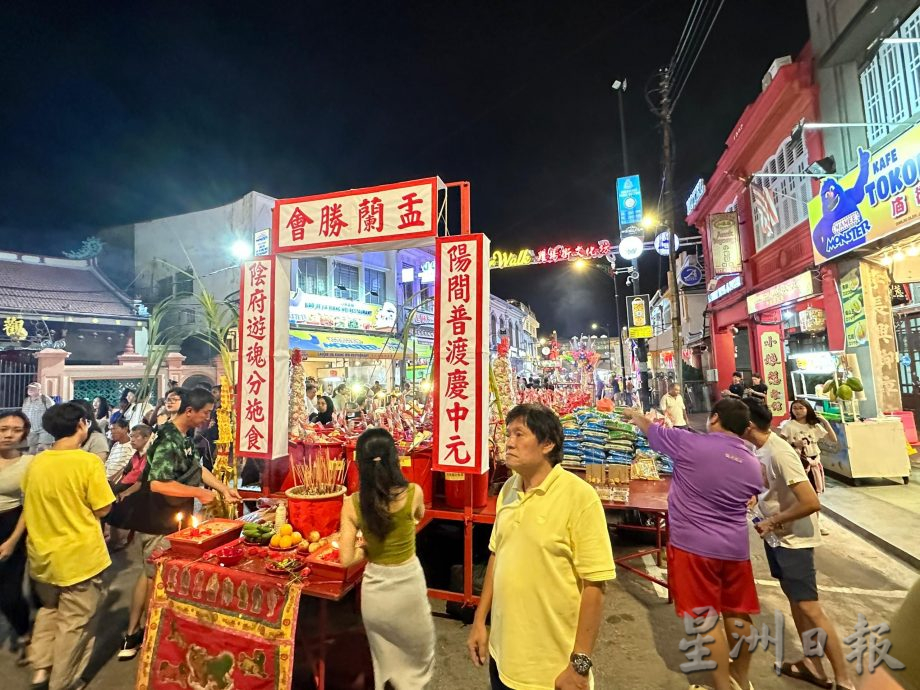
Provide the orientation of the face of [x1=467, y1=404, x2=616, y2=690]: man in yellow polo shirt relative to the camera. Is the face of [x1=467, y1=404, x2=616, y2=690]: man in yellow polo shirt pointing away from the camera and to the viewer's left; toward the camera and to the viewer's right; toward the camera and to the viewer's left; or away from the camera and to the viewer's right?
toward the camera and to the viewer's left

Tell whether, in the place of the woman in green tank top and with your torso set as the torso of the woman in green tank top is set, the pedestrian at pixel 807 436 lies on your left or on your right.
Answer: on your right

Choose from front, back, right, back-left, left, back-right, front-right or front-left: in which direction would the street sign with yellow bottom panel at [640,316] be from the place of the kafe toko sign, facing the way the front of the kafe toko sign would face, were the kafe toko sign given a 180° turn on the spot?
left

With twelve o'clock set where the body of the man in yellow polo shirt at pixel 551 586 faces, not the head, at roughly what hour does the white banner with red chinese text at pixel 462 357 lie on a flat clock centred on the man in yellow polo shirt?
The white banner with red chinese text is roughly at 4 o'clock from the man in yellow polo shirt.

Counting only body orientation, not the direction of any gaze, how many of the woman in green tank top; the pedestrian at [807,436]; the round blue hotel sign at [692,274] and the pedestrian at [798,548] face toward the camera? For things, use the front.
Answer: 2

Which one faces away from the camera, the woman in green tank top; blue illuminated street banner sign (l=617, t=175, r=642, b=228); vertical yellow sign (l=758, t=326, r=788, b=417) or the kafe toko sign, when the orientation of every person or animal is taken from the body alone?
the woman in green tank top

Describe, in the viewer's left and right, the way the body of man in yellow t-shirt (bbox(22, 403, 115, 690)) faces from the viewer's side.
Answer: facing away from the viewer and to the right of the viewer

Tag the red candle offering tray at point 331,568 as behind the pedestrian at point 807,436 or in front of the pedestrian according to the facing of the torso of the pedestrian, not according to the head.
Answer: in front

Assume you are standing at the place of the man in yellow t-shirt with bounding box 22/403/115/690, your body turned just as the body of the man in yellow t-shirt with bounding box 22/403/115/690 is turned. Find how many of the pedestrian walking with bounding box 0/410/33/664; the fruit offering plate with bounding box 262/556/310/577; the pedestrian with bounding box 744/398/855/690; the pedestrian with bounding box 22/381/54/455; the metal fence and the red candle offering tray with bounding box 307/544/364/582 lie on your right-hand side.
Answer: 3

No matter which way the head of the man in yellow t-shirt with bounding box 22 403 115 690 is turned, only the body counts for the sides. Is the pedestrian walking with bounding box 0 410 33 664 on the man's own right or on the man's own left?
on the man's own left

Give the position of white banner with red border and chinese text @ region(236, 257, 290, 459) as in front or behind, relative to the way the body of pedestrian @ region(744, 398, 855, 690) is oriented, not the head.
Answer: in front

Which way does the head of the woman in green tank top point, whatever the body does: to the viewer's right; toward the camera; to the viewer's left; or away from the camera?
away from the camera

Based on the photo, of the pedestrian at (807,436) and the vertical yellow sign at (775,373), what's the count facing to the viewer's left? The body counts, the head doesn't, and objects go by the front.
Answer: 0

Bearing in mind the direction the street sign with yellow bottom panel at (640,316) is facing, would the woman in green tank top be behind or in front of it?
in front

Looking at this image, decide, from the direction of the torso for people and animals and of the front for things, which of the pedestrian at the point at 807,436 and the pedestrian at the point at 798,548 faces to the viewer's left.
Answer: the pedestrian at the point at 798,548

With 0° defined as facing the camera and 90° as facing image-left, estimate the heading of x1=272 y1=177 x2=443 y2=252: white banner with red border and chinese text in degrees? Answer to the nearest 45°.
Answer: approximately 45°
